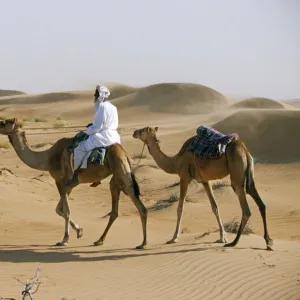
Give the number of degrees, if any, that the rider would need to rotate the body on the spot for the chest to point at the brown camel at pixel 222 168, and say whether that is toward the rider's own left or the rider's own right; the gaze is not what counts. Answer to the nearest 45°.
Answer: approximately 180°

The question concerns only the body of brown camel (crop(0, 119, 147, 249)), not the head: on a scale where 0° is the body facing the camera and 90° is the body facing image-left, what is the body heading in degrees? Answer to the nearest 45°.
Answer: approximately 90°

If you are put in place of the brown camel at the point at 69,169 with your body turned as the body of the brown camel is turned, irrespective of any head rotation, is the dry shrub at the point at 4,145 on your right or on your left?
on your right

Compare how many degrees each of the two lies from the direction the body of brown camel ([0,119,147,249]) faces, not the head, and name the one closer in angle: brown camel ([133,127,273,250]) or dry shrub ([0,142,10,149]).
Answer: the dry shrub

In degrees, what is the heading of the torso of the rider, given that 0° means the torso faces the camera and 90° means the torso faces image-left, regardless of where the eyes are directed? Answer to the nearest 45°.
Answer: approximately 90°

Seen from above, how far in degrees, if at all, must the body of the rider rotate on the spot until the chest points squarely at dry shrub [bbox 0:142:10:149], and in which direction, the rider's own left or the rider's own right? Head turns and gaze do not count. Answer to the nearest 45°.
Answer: approximately 90° to the rider's own right

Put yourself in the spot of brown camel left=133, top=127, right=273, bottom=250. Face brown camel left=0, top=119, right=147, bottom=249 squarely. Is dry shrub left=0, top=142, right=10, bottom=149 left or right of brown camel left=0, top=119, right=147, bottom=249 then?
right

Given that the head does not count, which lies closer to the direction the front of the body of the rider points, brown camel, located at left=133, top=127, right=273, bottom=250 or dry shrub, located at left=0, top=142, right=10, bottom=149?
the dry shrub
